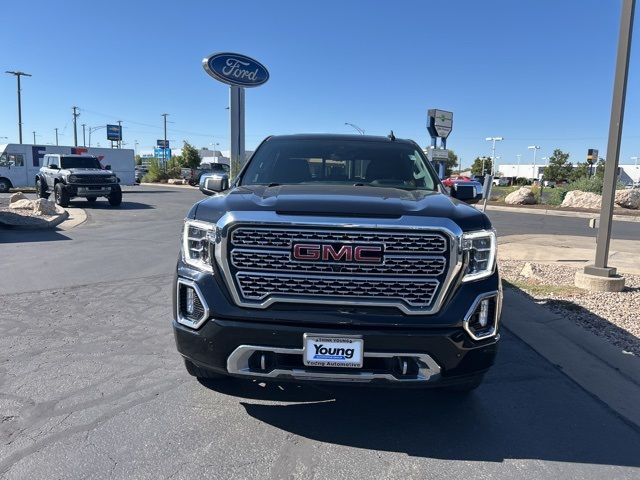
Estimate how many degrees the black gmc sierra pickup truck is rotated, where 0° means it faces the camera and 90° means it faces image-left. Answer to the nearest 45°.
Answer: approximately 0°

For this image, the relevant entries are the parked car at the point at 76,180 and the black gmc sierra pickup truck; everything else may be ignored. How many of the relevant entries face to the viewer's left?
0

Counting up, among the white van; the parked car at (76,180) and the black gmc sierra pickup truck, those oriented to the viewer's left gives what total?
1

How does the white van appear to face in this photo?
to the viewer's left

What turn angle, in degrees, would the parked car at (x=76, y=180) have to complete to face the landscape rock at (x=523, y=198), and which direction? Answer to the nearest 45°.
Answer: approximately 45° to its left

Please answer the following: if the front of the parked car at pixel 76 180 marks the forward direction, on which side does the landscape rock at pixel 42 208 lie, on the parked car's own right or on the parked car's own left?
on the parked car's own right

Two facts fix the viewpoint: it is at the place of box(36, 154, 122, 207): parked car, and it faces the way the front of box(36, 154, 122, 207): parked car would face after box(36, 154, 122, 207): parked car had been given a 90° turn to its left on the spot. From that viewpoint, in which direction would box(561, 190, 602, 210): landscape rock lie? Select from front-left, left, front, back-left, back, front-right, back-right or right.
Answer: front-right

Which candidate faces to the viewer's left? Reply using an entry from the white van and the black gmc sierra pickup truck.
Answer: the white van

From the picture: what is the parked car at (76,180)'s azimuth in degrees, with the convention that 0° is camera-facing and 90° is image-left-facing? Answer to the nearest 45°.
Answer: approximately 315°

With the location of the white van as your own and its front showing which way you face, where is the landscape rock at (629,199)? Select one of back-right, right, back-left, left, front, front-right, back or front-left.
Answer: back-left

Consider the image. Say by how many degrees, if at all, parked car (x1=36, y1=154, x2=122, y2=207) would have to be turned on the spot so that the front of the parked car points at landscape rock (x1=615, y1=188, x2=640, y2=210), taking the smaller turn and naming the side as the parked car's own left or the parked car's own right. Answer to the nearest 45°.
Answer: approximately 45° to the parked car's own left
